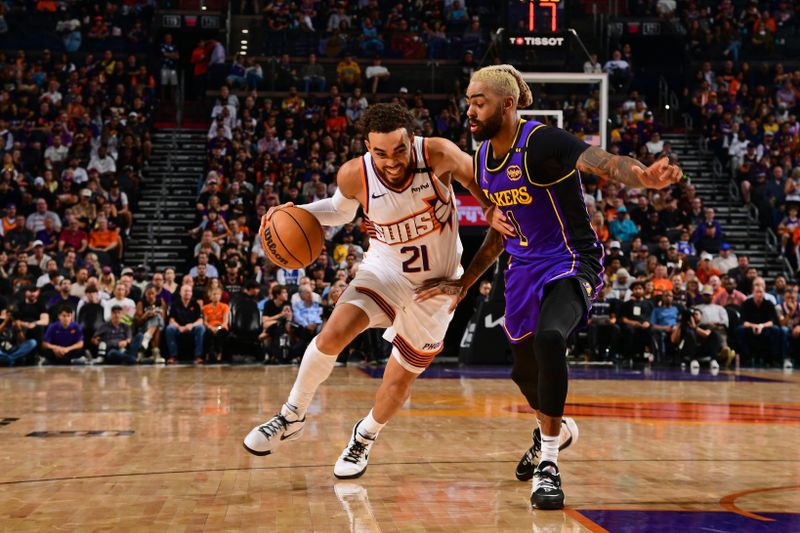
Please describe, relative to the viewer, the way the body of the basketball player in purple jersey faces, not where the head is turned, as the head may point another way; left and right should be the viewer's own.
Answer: facing the viewer and to the left of the viewer

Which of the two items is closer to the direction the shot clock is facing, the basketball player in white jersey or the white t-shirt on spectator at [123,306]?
the basketball player in white jersey

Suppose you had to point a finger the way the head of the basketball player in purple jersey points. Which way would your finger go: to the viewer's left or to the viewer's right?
to the viewer's left

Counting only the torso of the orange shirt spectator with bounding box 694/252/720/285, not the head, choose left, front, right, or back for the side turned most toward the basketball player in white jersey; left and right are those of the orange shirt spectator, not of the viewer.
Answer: front

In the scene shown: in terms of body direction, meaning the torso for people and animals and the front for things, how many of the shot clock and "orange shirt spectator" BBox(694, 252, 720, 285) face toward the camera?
2

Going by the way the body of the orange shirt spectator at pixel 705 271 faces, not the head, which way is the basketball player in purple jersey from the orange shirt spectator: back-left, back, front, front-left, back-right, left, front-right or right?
front

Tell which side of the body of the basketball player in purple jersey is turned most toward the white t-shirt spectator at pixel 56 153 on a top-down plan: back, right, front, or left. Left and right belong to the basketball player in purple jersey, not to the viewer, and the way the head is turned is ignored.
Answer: right

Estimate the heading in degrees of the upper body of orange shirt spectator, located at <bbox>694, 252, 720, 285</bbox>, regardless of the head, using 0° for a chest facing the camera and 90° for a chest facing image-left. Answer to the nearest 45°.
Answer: approximately 0°

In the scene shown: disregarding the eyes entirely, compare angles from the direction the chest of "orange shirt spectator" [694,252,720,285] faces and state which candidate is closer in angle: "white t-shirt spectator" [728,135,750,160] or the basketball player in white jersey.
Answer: the basketball player in white jersey

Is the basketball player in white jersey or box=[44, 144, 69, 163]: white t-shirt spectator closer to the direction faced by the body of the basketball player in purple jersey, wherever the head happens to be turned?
the basketball player in white jersey

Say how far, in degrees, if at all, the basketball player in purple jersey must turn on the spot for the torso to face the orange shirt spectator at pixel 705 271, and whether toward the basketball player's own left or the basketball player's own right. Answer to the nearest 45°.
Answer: approximately 135° to the basketball player's own right

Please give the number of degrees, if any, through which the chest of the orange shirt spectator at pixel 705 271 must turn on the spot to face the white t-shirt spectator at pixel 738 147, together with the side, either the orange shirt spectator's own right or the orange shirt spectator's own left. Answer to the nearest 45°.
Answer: approximately 180°

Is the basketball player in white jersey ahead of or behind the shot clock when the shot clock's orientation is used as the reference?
ahead
